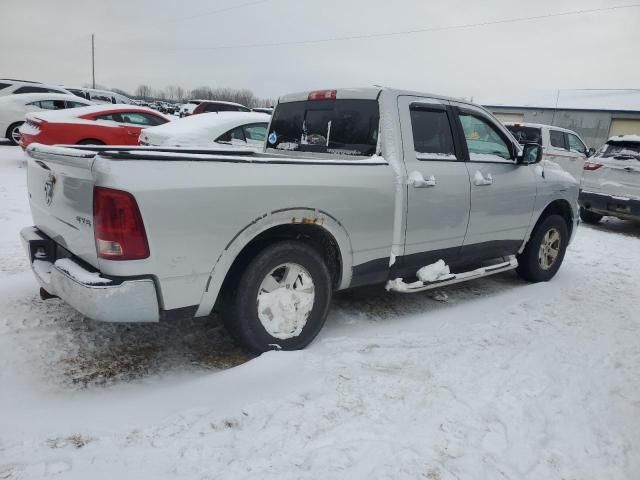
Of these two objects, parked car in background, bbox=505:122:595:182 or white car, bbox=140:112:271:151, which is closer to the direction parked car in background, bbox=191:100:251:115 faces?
the parked car in background

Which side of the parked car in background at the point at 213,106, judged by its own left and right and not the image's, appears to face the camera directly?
right

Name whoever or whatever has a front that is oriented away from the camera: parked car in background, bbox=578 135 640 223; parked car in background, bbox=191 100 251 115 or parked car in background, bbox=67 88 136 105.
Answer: parked car in background, bbox=578 135 640 223

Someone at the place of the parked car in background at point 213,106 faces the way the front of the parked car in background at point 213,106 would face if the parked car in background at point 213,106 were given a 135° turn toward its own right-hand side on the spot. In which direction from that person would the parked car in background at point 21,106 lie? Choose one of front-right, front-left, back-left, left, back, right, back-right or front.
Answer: front

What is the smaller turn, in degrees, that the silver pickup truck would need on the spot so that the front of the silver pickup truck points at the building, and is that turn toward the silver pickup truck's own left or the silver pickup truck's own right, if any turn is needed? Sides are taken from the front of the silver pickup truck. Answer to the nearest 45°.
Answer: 0° — it already faces it

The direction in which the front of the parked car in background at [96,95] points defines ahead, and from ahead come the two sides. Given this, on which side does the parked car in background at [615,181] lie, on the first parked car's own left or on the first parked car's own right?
on the first parked car's own right

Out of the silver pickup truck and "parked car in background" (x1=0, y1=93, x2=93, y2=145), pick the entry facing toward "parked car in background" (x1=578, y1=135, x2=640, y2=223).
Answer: the silver pickup truck

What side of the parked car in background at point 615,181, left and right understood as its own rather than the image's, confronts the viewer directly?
back

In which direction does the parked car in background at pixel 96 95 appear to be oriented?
to the viewer's right
